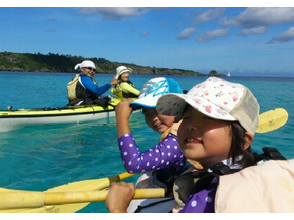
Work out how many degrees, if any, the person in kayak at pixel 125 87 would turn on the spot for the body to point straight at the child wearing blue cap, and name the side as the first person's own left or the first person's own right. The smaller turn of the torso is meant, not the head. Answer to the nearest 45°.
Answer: approximately 45° to the first person's own right

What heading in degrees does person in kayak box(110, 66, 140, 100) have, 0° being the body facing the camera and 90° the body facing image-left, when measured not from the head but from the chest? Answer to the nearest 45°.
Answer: approximately 315°

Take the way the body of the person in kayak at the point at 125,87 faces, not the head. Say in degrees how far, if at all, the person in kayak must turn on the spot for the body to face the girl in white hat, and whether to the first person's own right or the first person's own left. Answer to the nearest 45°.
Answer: approximately 45° to the first person's own right

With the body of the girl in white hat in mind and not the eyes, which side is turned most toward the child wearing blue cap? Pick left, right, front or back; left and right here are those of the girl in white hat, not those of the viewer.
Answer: right

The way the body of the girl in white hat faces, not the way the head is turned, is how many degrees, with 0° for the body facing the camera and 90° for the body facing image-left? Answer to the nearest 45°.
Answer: approximately 45°

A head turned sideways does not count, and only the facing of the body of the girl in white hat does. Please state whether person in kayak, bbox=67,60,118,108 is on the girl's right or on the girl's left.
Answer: on the girl's right

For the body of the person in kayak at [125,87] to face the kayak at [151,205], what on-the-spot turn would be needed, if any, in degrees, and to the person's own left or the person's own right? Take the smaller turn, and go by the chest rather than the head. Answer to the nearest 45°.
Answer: approximately 45° to the person's own right

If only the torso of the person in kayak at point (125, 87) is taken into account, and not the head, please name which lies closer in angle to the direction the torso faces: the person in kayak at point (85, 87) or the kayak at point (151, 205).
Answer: the kayak
